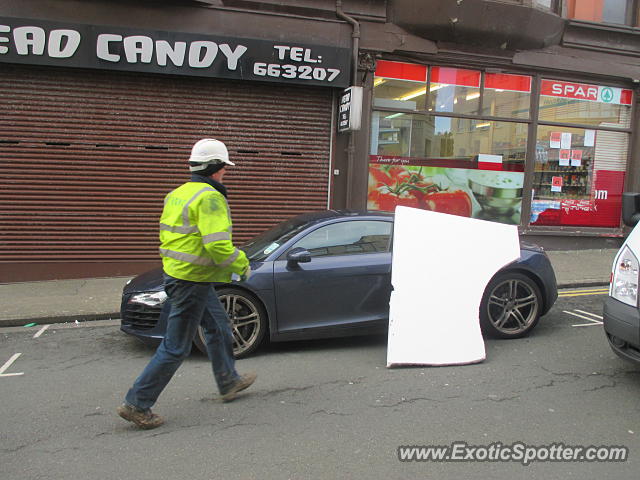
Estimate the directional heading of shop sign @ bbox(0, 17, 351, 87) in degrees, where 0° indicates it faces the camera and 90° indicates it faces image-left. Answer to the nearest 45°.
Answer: approximately 0°

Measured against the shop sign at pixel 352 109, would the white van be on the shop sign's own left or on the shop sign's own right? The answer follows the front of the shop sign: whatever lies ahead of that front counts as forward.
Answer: on the shop sign's own left

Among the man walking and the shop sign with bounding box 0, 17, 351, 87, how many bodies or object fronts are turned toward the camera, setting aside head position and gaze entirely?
1

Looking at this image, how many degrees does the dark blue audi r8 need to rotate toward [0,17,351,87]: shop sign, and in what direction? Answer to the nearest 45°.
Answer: approximately 90° to its right

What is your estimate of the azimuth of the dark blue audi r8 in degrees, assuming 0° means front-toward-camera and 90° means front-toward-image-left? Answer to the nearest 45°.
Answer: approximately 45°

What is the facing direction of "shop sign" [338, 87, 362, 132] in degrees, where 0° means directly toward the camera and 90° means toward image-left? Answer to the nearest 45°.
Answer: approximately 45°

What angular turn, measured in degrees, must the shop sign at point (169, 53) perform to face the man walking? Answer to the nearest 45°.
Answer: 0° — it already faces them
